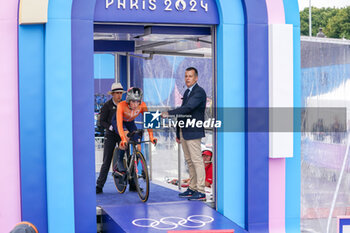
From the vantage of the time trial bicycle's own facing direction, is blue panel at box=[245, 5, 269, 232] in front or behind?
in front

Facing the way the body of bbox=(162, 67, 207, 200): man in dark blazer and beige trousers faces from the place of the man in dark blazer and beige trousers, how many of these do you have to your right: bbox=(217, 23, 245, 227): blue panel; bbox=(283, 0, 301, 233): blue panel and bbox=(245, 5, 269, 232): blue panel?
0

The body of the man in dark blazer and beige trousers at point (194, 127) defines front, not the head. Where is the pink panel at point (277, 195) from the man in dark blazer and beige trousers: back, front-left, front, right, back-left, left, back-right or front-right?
back-left

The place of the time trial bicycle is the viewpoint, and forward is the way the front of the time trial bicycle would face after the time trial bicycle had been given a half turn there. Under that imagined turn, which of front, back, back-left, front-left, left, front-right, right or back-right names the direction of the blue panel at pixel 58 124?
left

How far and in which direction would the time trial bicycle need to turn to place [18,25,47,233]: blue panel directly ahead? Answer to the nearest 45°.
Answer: approximately 90° to its right

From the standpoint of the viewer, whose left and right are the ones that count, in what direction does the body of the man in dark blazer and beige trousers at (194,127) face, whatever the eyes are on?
facing the viewer and to the left of the viewer

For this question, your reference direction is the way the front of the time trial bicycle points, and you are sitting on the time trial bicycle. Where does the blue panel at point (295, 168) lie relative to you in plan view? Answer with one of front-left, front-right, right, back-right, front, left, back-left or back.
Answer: front-left

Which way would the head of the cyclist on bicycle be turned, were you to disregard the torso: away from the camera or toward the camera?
toward the camera

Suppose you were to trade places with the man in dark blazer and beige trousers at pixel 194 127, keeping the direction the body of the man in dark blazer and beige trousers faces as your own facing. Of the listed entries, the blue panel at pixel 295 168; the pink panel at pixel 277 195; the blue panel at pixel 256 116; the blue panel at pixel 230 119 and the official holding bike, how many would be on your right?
1

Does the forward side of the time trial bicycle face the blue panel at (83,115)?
no
